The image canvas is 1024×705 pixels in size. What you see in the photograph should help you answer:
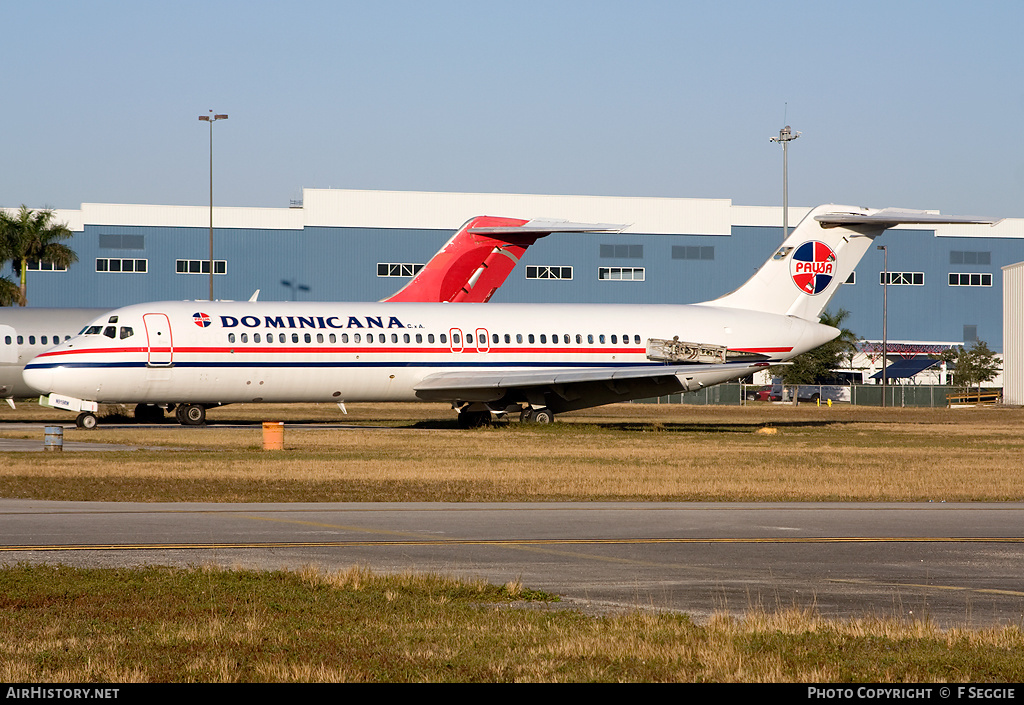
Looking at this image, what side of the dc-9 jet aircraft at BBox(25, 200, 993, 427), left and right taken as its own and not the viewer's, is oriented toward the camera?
left
